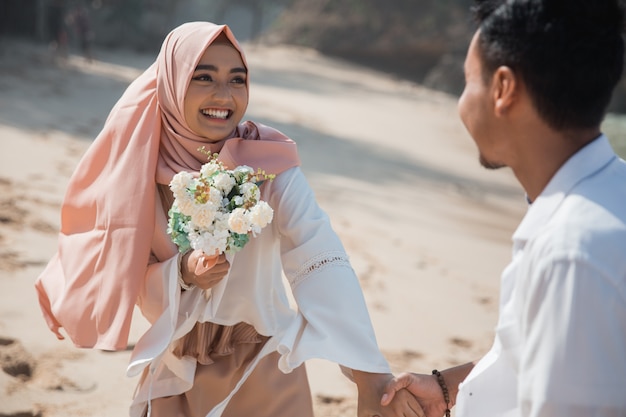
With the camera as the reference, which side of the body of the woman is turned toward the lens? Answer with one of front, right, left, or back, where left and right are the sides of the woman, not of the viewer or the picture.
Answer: front

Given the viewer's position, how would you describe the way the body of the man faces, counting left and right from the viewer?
facing away from the viewer and to the left of the viewer

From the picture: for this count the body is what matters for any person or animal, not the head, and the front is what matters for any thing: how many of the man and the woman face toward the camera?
1

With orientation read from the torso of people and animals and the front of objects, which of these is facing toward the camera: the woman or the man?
the woman

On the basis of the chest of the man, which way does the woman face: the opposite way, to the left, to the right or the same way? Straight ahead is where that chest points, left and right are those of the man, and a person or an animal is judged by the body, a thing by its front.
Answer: the opposite way

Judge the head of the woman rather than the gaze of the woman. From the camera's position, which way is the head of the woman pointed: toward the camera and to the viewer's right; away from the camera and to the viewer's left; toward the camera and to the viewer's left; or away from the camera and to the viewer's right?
toward the camera and to the viewer's right

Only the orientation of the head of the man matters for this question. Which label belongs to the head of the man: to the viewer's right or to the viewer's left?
to the viewer's left

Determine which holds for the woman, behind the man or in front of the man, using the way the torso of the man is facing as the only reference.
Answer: in front

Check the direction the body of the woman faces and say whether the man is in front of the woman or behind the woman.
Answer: in front
